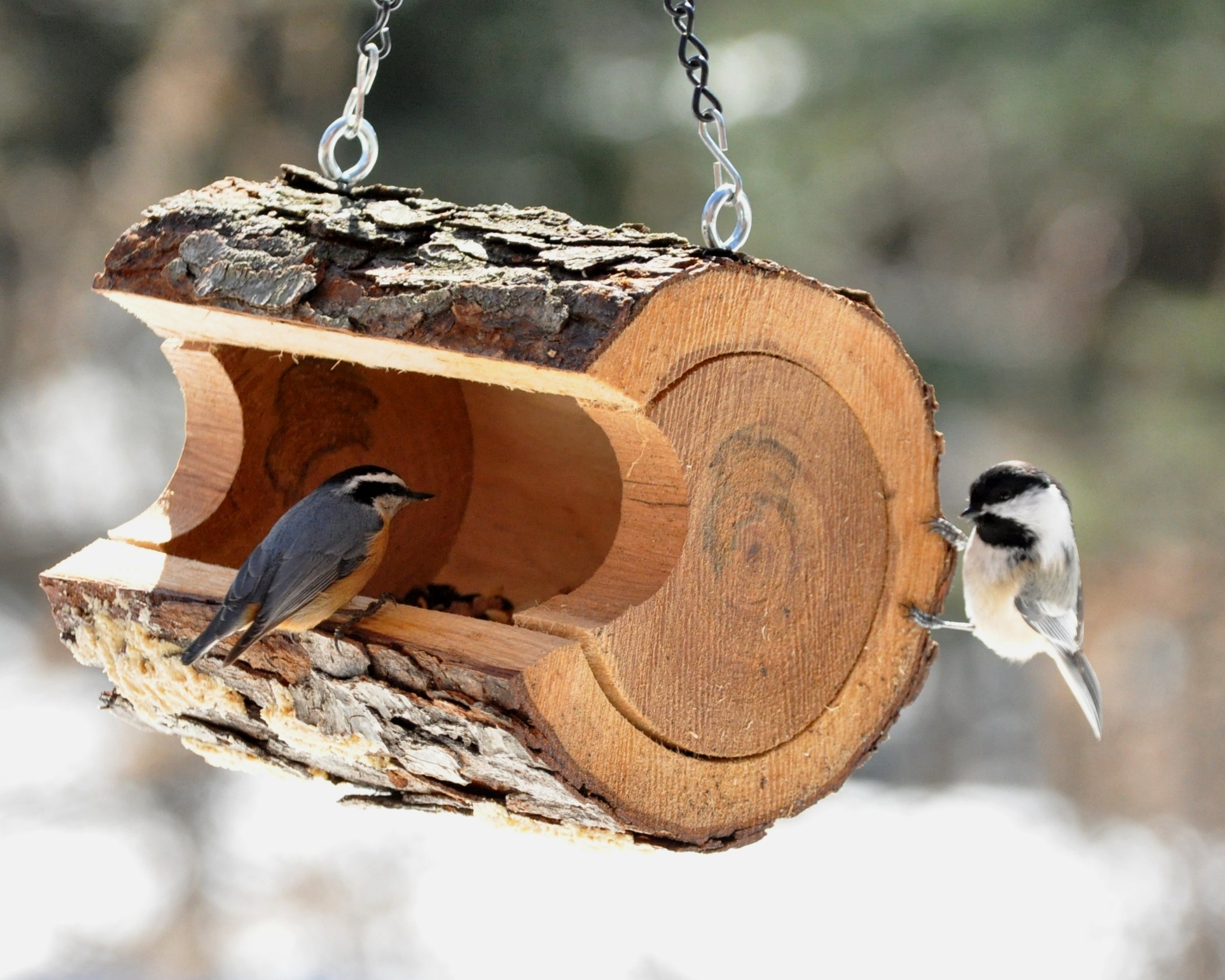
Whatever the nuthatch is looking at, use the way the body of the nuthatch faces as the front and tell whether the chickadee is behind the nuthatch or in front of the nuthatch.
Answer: in front

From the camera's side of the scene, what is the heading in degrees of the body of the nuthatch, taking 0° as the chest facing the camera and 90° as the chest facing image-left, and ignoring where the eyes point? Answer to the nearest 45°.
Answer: approximately 270°
